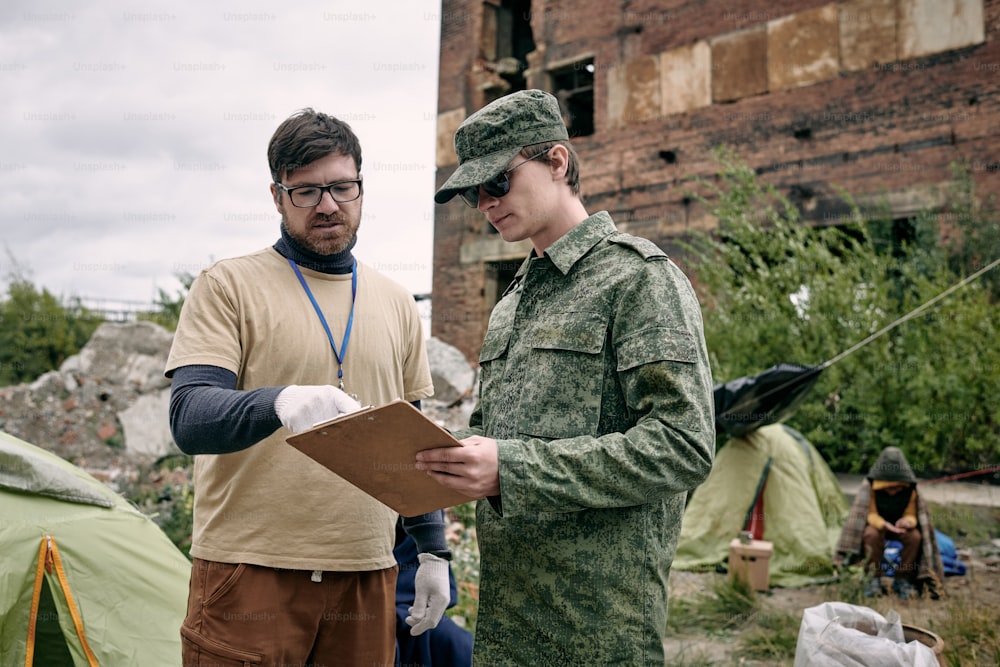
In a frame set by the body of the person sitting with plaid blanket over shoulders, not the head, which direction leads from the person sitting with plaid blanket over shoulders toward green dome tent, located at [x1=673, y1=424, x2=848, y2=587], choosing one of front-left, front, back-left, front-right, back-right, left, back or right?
back-right

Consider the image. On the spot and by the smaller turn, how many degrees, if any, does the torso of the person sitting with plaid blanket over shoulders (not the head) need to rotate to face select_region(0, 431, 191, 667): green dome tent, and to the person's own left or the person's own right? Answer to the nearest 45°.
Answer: approximately 45° to the person's own right

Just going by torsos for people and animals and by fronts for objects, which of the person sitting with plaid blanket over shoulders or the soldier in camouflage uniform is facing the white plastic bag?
the person sitting with plaid blanket over shoulders

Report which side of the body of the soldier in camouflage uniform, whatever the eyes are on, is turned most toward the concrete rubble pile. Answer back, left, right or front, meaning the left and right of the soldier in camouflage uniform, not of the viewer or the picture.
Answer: right

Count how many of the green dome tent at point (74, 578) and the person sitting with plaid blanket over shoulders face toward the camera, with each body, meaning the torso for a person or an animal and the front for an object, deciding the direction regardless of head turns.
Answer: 2

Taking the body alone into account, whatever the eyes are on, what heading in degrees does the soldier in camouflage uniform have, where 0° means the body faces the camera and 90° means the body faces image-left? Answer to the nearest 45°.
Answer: approximately 45°

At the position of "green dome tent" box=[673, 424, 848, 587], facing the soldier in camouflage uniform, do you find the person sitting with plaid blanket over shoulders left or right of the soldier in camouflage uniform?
left

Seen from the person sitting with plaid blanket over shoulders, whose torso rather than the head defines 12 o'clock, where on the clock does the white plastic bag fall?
The white plastic bag is roughly at 12 o'clock from the person sitting with plaid blanket over shoulders.

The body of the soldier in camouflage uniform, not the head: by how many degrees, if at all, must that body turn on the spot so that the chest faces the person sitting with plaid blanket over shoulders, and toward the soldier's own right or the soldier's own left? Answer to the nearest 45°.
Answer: approximately 180°

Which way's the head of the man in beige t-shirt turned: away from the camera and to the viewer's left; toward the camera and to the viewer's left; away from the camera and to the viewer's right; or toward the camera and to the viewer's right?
toward the camera and to the viewer's right
